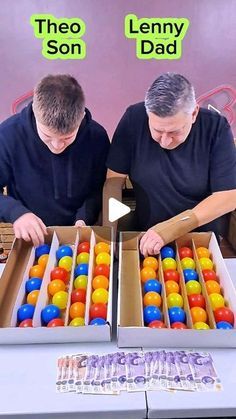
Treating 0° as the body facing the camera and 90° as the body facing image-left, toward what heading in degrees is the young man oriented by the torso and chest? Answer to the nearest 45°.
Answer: approximately 0°

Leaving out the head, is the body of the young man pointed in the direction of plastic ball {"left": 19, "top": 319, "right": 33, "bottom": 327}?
yes

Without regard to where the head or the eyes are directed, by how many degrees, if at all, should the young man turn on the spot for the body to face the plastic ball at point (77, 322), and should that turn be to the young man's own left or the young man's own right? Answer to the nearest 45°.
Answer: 0° — they already face it
